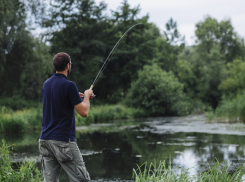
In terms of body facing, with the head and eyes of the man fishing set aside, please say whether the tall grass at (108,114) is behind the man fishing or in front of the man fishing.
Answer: in front

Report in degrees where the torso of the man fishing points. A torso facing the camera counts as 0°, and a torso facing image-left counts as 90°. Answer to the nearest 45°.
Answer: approximately 225°

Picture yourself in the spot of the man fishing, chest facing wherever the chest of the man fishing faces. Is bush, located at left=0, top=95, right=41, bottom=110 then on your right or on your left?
on your left

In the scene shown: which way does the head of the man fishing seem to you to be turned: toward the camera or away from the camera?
away from the camera

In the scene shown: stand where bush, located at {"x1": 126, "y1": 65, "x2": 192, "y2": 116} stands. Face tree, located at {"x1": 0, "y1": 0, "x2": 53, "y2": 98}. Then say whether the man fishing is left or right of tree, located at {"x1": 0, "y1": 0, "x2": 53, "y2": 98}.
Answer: left

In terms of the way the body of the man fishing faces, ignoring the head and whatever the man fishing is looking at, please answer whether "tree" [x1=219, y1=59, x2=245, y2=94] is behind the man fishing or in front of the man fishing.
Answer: in front
